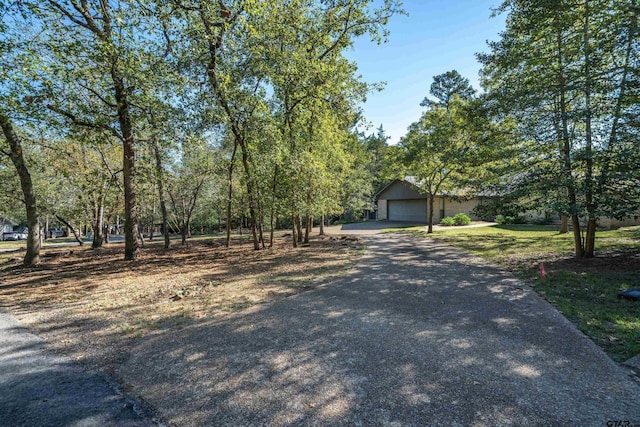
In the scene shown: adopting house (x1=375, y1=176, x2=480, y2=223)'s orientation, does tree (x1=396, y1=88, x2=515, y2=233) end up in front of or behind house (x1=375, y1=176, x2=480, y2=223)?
in front

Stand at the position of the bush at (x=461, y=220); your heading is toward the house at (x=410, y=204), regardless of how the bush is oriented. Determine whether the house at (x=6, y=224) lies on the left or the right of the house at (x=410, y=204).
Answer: left

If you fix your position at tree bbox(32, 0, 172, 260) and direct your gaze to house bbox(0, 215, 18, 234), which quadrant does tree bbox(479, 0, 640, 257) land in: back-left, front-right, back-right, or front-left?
back-right

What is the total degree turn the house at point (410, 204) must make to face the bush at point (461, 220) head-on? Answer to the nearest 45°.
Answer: approximately 45° to its left

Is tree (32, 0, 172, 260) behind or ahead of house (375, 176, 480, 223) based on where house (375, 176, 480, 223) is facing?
ahead

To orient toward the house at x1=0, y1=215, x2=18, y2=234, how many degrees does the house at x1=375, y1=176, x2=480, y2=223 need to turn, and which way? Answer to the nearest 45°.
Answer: approximately 90° to its right

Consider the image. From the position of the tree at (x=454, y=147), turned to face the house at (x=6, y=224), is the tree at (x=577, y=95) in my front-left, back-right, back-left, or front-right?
back-left

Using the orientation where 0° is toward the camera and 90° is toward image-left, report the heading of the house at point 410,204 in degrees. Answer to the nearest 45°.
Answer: approximately 0°

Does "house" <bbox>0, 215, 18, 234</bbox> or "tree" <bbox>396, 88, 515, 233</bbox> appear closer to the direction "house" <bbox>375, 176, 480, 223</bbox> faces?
the tree
